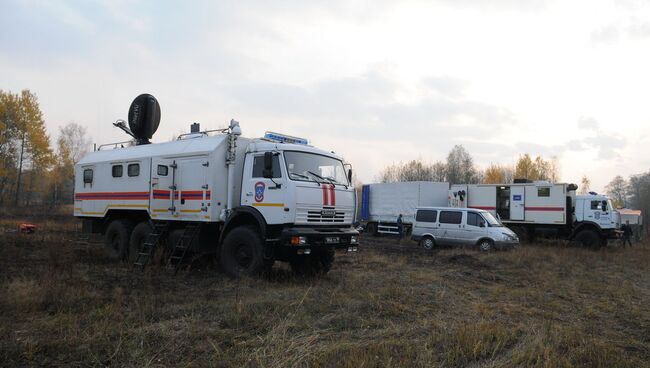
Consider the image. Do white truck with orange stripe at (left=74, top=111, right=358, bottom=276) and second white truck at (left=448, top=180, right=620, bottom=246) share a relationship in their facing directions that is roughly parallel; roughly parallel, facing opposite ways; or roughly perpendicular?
roughly parallel

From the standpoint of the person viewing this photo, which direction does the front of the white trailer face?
facing to the right of the viewer

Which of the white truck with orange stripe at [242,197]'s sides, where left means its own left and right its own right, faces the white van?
left

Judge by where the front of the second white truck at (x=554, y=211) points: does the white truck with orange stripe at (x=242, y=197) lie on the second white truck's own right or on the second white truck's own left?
on the second white truck's own right

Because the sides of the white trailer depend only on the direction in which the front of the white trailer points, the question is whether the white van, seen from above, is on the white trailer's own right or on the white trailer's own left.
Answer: on the white trailer's own right

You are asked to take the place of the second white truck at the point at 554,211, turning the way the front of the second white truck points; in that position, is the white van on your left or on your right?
on your right

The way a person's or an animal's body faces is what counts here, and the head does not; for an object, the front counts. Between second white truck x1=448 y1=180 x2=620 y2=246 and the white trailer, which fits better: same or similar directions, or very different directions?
same or similar directions

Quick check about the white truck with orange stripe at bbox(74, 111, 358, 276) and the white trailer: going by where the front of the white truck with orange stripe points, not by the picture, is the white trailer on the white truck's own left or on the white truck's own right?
on the white truck's own left

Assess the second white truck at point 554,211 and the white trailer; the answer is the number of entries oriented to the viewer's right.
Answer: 2

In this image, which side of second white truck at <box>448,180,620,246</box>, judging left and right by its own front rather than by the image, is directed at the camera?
right

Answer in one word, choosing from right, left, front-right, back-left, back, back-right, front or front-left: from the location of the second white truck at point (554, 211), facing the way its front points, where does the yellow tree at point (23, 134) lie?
back

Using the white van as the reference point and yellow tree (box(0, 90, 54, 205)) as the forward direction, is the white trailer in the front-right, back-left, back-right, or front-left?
front-right

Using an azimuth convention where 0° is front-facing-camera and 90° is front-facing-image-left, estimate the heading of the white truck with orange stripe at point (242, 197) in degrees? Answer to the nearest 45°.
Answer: approximately 315°

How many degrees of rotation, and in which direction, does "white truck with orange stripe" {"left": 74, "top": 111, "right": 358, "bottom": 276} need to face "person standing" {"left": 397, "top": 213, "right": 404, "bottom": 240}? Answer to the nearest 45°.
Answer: approximately 90° to its left
